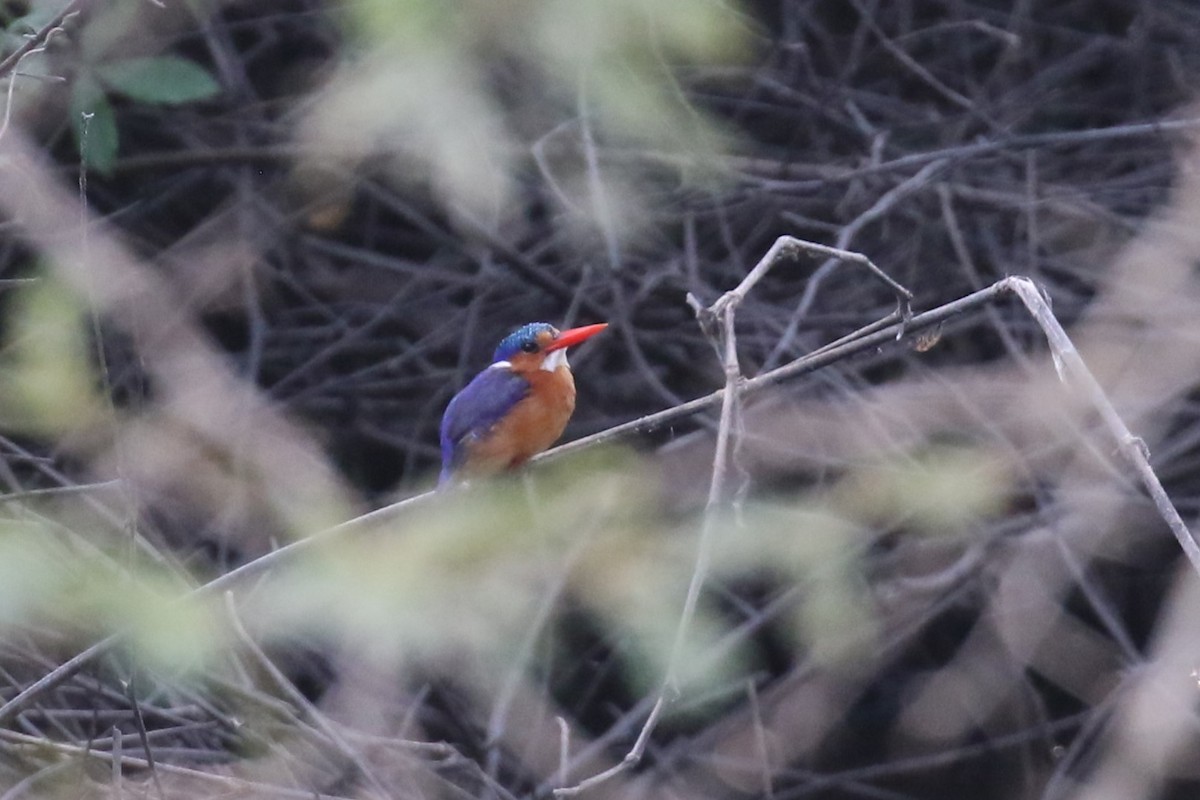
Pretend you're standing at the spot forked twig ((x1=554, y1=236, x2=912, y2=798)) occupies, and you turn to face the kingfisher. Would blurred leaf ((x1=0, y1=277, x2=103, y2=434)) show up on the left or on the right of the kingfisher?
left

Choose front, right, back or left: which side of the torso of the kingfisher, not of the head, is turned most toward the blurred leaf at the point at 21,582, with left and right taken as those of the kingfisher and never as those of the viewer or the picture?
right

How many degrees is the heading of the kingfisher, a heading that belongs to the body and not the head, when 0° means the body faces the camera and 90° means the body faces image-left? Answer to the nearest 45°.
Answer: approximately 270°
